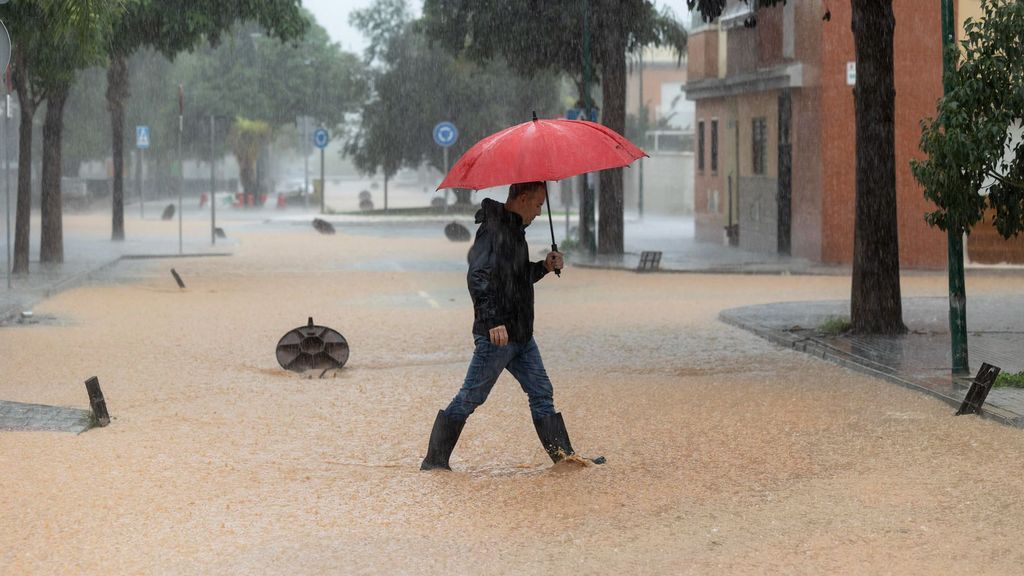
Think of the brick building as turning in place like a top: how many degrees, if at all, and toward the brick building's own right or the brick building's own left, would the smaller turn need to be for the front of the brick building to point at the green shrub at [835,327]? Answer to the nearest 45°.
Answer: approximately 45° to the brick building's own left

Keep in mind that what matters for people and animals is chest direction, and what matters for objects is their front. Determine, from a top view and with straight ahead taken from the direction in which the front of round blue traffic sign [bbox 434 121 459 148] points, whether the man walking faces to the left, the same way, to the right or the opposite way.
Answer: to the left

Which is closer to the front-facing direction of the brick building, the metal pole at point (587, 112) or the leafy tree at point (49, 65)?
the leafy tree

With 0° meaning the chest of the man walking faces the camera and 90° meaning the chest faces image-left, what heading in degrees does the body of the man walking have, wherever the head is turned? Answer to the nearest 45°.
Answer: approximately 270°

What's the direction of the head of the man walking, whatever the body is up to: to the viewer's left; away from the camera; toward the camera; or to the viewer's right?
to the viewer's right

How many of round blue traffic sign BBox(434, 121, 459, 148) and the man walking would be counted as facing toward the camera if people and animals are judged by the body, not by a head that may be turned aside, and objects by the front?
1

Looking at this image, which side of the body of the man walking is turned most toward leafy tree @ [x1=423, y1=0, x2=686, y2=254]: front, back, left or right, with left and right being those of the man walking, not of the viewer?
left

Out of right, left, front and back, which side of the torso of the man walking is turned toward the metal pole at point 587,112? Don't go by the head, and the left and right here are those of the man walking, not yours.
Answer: left

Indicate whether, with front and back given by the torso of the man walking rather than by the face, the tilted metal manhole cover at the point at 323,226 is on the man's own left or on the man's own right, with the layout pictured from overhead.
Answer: on the man's own left

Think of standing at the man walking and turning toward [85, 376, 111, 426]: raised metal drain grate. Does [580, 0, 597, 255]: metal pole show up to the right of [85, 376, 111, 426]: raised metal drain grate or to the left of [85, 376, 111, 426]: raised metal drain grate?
right

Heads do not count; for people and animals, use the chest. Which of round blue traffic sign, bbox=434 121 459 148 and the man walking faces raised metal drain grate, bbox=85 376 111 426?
the round blue traffic sign
